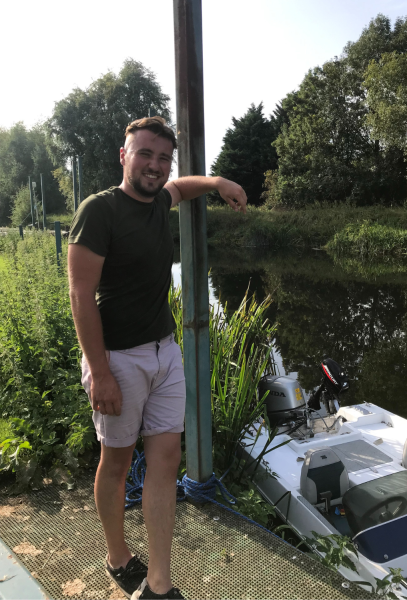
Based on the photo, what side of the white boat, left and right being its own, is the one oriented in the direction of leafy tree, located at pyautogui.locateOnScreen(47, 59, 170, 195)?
back

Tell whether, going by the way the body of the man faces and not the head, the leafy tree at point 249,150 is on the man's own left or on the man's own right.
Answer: on the man's own left

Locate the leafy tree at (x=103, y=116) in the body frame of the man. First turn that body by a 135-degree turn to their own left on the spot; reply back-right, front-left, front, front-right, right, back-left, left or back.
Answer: front

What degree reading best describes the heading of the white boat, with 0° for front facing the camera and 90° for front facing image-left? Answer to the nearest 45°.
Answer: approximately 315°

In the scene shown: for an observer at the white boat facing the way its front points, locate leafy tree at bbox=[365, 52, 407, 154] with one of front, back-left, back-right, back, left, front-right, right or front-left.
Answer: back-left

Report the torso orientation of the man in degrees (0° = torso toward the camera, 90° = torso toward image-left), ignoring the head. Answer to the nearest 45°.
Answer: approximately 315°

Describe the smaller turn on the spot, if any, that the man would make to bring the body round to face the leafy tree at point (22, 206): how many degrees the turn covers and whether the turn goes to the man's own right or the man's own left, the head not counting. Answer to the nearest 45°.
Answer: approximately 135° to the man's own left

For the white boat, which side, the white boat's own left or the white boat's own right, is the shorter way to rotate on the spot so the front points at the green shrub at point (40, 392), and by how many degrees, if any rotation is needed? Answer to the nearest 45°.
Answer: approximately 135° to the white boat's own right

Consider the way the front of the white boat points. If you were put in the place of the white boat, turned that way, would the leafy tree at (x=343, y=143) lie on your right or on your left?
on your left
